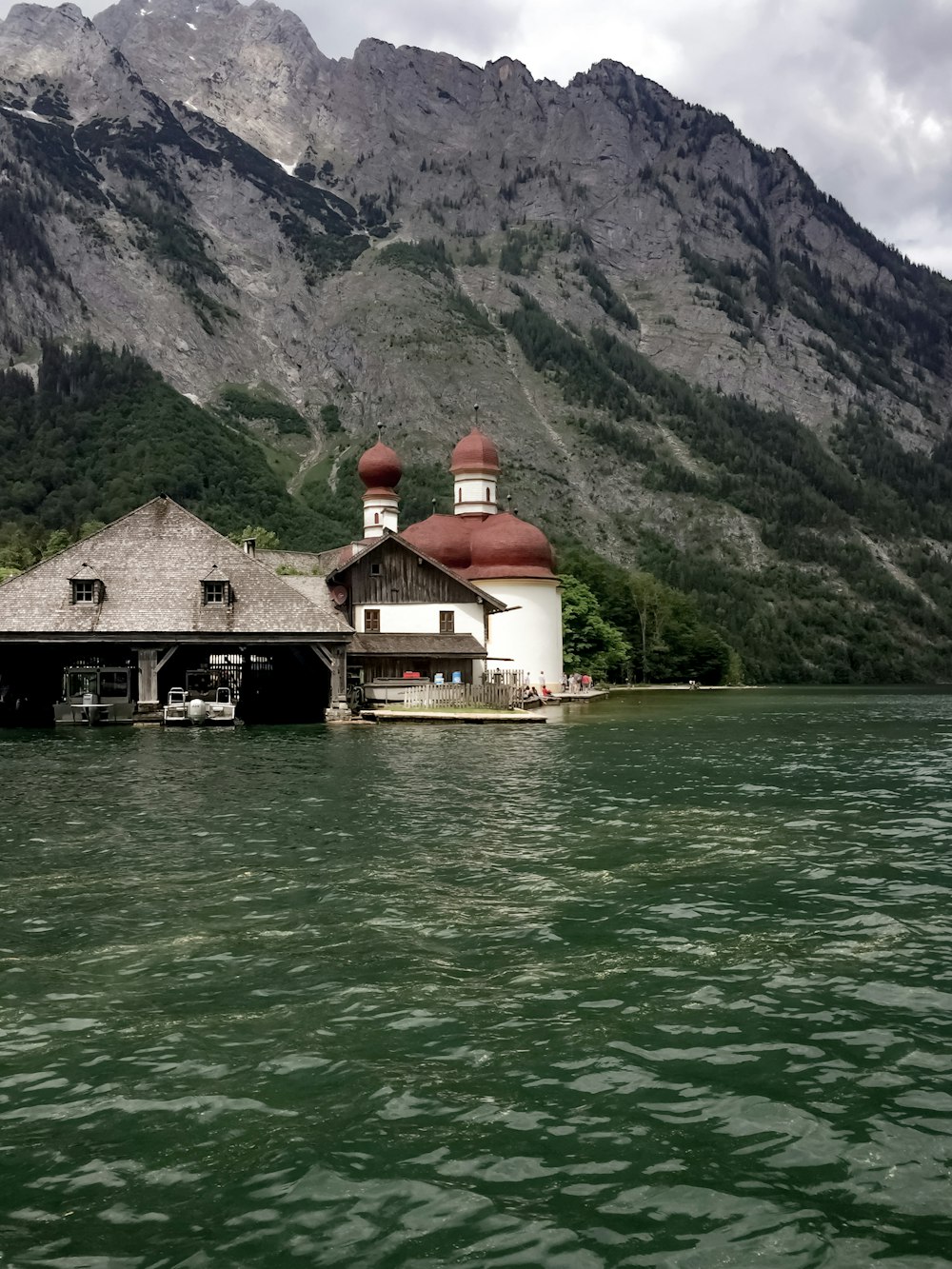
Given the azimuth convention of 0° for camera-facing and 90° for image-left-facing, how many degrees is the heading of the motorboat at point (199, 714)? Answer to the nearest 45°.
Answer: approximately 180°
